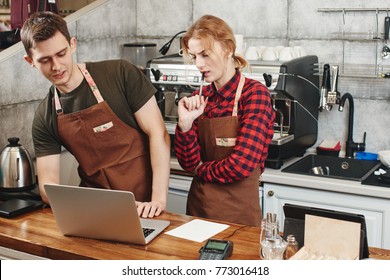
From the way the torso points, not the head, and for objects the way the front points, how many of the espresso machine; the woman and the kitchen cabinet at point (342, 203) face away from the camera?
0

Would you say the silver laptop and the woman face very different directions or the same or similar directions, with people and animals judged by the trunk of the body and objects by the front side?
very different directions

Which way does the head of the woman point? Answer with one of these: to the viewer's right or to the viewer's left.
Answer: to the viewer's left

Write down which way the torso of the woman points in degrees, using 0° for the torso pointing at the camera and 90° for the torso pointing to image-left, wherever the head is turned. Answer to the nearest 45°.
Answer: approximately 45°

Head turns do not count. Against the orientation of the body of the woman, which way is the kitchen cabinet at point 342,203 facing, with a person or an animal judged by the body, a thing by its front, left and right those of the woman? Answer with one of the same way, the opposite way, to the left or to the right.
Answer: the same way

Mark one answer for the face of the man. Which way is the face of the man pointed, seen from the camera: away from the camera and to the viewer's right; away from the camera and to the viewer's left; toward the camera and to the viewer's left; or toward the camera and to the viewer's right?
toward the camera and to the viewer's right

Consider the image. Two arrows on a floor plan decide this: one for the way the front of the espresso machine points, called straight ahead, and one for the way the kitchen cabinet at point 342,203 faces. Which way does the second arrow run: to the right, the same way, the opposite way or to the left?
the same way

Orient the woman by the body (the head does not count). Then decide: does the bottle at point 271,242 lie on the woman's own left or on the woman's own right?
on the woman's own left

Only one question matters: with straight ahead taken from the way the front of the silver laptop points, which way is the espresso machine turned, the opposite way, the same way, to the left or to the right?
the opposite way

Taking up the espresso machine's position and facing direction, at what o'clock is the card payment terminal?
The card payment terminal is roughly at 11 o'clock from the espresso machine.

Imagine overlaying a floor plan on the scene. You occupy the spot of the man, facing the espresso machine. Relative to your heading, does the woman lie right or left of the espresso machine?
right
